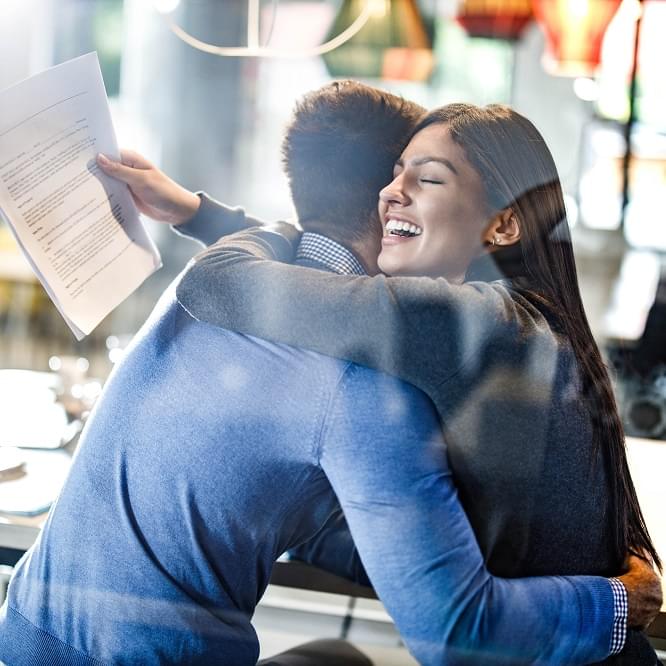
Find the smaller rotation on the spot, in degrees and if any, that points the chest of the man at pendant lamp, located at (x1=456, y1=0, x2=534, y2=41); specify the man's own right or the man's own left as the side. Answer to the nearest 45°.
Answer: approximately 45° to the man's own left

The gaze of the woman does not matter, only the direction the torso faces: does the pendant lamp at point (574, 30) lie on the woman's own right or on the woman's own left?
on the woman's own right

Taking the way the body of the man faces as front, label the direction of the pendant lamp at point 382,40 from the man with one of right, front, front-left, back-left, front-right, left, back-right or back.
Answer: front-left

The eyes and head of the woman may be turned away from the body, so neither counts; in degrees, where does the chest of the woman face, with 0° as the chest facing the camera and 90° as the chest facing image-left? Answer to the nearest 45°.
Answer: approximately 90°

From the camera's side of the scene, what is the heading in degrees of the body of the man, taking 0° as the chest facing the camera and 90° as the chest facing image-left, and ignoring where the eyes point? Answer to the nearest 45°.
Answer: approximately 225°
